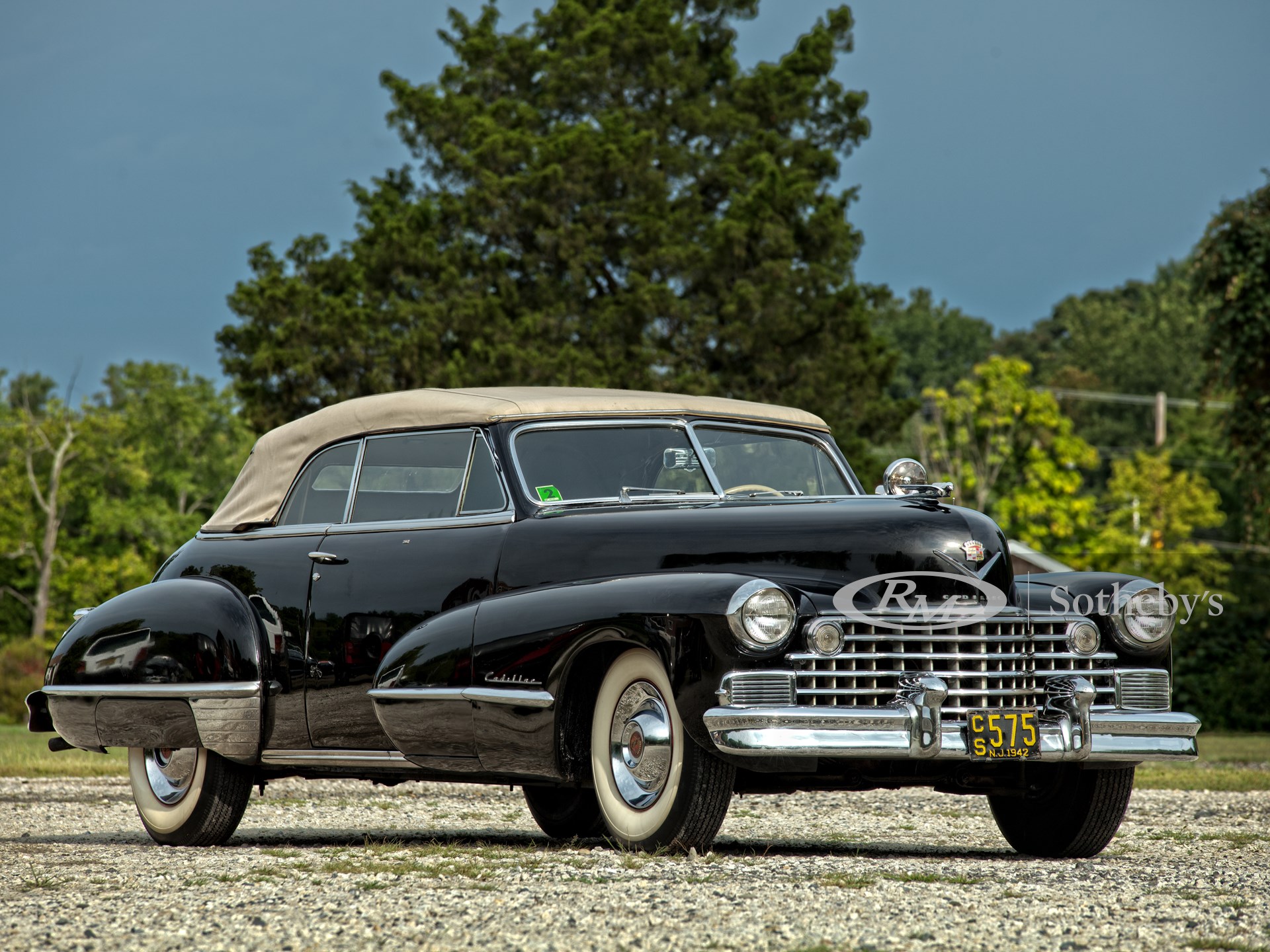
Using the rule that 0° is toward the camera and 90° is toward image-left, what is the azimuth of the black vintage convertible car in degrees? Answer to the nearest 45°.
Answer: approximately 315°

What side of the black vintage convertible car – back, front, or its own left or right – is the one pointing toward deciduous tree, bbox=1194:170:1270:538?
left

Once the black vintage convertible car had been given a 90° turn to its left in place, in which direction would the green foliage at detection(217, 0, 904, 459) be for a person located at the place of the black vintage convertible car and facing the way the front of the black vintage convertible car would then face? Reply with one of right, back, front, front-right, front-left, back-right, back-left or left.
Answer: front-left
